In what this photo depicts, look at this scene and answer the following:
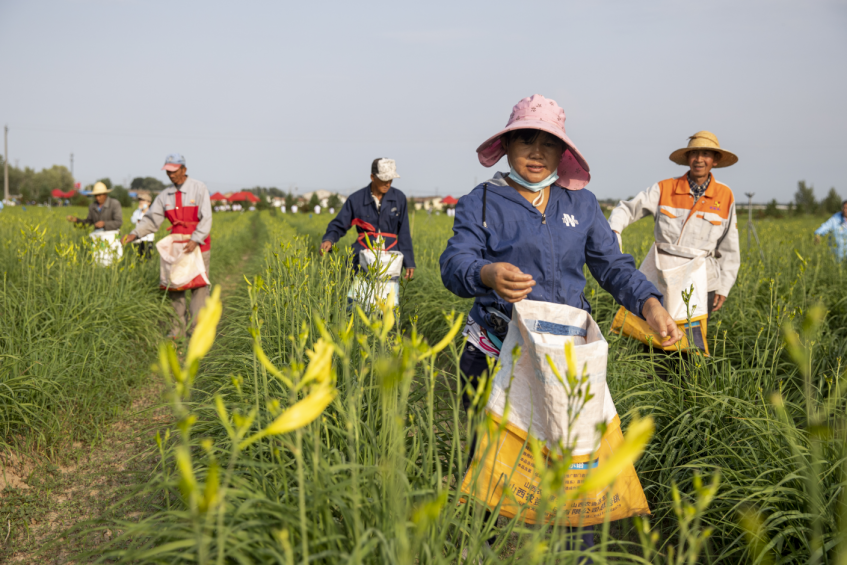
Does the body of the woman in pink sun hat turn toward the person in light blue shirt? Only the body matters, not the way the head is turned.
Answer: no

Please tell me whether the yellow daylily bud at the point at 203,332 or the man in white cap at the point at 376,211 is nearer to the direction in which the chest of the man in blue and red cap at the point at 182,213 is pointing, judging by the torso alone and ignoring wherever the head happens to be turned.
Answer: the yellow daylily bud

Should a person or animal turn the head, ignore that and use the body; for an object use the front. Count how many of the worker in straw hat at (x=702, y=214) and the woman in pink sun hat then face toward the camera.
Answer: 2

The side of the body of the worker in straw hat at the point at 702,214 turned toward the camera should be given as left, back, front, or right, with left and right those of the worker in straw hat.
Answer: front

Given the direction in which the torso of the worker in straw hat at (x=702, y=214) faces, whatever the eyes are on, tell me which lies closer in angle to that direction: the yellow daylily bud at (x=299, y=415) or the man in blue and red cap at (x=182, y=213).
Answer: the yellow daylily bud

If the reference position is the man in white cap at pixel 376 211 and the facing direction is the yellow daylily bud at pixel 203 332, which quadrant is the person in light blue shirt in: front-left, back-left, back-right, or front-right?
back-left

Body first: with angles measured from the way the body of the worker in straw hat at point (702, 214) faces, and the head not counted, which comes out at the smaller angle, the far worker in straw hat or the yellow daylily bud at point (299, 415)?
the yellow daylily bud

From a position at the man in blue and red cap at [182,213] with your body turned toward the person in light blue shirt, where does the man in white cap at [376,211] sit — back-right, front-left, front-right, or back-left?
front-right

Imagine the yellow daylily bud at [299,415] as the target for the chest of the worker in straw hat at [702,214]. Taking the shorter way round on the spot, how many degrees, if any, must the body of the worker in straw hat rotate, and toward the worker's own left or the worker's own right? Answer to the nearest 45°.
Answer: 0° — they already face it

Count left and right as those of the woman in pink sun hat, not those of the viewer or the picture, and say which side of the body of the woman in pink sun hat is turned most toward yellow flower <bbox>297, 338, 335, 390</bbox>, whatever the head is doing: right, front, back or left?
front

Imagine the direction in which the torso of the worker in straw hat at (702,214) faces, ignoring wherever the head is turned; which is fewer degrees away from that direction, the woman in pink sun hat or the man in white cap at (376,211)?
the woman in pink sun hat

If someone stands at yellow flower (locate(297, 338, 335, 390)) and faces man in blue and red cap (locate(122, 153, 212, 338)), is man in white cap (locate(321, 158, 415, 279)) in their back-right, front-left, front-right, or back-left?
front-right

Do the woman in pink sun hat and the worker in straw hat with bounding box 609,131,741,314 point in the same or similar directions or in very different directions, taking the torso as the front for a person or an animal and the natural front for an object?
same or similar directions

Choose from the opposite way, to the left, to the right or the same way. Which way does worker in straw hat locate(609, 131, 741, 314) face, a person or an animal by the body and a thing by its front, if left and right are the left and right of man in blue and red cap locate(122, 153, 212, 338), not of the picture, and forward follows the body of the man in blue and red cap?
the same way

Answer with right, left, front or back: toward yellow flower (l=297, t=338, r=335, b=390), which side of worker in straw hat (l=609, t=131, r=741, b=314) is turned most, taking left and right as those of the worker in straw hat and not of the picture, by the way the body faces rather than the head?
front

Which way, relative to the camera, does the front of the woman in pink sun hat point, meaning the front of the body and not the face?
toward the camera

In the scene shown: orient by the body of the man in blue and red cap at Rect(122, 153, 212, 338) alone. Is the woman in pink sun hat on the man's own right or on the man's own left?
on the man's own left
